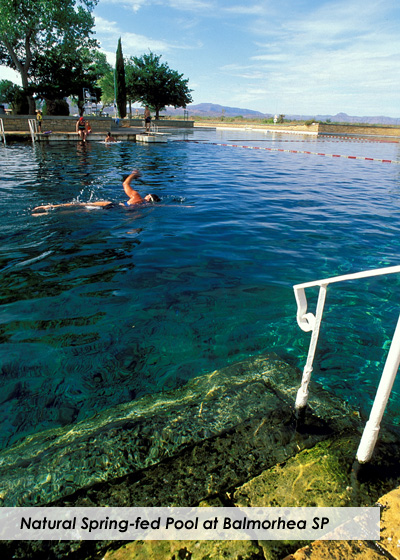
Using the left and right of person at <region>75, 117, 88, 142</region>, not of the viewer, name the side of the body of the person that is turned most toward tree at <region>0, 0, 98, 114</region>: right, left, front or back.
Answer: back

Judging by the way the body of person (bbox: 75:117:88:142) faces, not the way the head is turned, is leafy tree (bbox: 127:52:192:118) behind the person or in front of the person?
behind

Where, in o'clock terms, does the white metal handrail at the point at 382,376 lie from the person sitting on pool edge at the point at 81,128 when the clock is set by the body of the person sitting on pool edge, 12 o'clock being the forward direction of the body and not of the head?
The white metal handrail is roughly at 12 o'clock from the person sitting on pool edge.

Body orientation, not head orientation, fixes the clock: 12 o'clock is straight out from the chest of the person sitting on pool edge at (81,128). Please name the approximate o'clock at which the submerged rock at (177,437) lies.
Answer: The submerged rock is roughly at 12 o'clock from the person sitting on pool edge.

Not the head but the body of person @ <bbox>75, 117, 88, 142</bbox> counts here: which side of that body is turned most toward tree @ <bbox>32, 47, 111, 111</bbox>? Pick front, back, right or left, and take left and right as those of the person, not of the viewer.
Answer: back

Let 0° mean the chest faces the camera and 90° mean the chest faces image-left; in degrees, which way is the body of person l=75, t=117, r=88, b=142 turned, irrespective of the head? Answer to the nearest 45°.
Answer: approximately 0°

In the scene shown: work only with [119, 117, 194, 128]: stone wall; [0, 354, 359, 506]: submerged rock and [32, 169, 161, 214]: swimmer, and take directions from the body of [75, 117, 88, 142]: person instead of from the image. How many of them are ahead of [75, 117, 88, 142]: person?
2

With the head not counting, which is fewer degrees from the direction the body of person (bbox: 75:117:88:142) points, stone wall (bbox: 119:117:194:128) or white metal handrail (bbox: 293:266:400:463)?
the white metal handrail
